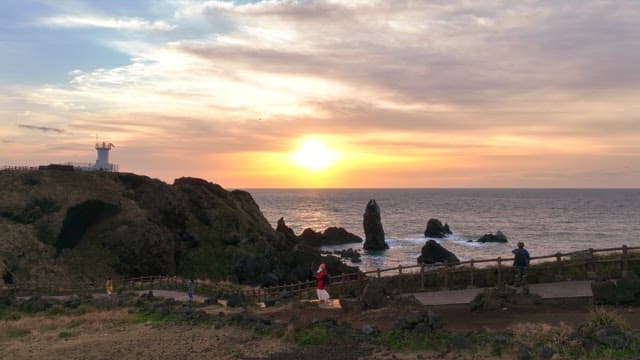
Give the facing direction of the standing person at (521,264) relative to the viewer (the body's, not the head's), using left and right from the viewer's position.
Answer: facing away from the viewer and to the left of the viewer

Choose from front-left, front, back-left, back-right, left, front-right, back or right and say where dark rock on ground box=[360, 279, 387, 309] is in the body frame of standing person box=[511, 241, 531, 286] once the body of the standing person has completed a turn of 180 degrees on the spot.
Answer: right

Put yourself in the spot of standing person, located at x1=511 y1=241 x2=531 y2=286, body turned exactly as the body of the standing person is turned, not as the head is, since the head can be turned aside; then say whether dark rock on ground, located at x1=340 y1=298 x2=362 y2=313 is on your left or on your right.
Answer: on your left

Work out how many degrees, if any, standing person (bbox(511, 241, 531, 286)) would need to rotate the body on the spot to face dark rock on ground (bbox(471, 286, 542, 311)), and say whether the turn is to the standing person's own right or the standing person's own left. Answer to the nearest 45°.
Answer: approximately 135° to the standing person's own left

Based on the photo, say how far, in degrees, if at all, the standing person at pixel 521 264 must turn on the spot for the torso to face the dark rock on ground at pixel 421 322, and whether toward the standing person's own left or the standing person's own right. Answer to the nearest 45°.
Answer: approximately 135° to the standing person's own left
